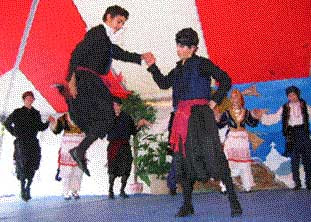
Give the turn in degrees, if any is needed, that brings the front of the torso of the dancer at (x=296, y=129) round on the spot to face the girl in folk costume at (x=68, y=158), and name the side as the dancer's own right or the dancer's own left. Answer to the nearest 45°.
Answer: approximately 90° to the dancer's own right

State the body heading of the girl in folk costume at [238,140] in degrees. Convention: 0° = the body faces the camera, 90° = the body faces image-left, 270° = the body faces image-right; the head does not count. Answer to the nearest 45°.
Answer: approximately 0°

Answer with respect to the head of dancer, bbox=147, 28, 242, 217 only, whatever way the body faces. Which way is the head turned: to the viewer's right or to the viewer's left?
to the viewer's left

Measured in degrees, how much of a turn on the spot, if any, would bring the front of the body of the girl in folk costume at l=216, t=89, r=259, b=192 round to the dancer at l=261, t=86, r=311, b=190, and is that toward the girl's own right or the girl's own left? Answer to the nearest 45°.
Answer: approximately 90° to the girl's own left
